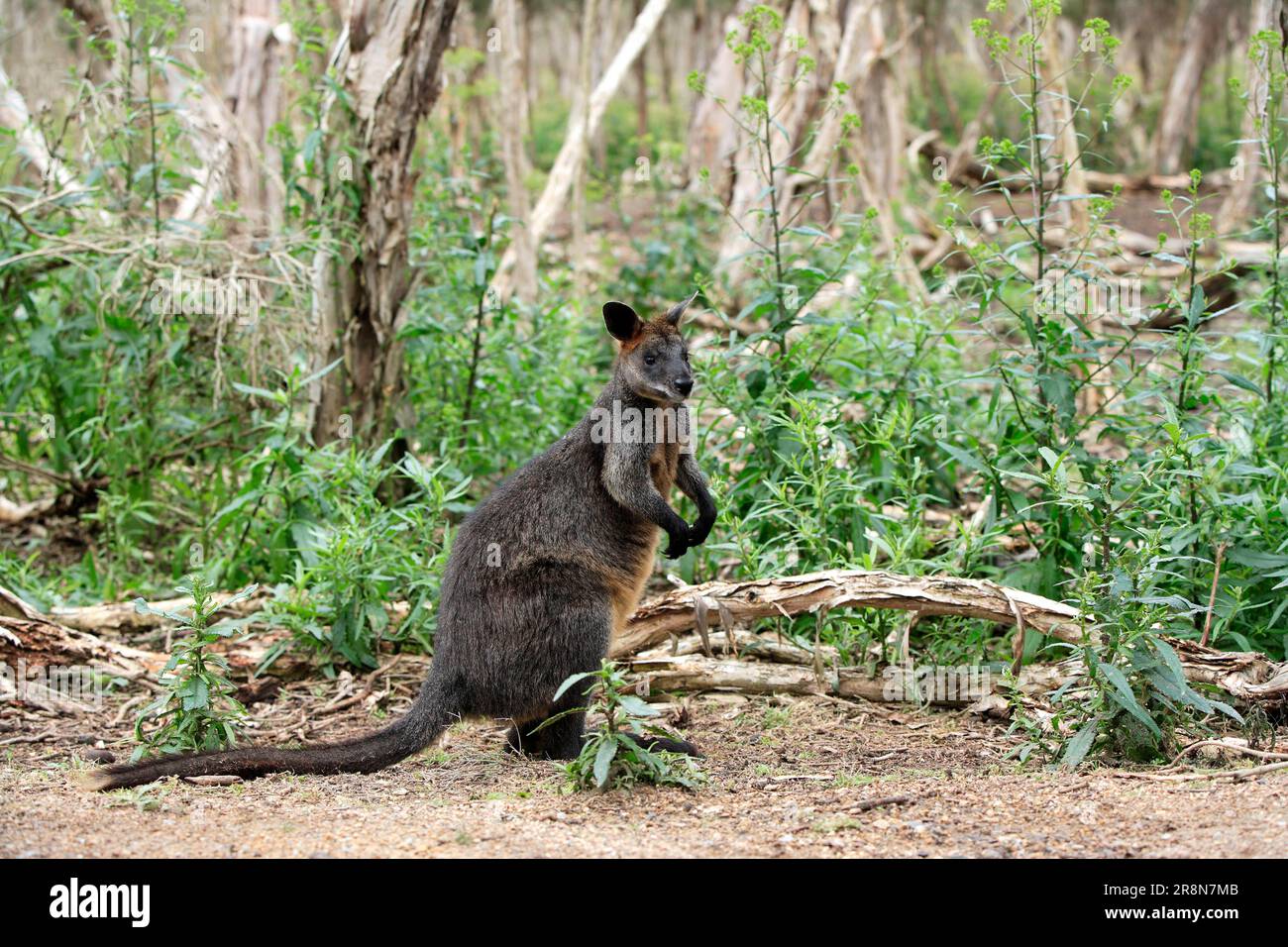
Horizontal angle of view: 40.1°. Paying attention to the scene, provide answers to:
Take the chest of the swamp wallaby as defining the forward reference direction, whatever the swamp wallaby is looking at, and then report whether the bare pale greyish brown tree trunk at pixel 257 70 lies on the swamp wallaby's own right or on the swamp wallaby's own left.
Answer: on the swamp wallaby's own left

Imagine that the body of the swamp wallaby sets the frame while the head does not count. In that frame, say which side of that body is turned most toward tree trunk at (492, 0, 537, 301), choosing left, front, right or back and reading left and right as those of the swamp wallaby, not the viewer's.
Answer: left

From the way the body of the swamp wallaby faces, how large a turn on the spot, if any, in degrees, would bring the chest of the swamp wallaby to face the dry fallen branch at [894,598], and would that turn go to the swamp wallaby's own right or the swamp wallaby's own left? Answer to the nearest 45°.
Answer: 0° — it already faces it

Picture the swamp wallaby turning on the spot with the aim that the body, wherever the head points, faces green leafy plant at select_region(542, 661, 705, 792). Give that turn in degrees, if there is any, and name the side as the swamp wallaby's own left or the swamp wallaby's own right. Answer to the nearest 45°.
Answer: approximately 90° to the swamp wallaby's own right

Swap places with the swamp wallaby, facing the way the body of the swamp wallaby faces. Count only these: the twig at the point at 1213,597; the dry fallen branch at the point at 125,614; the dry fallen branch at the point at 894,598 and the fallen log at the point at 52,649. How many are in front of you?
2

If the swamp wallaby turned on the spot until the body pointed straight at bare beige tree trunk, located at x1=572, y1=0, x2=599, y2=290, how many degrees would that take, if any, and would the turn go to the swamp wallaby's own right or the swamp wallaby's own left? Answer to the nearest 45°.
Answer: approximately 90° to the swamp wallaby's own left

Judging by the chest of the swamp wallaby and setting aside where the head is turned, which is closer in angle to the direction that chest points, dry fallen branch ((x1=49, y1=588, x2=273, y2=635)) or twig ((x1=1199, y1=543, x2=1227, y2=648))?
the twig

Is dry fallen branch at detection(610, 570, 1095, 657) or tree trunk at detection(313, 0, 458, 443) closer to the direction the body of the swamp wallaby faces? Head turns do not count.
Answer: the dry fallen branch

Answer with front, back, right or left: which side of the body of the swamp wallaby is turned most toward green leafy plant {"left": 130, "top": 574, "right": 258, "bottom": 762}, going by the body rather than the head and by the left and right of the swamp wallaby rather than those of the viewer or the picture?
back

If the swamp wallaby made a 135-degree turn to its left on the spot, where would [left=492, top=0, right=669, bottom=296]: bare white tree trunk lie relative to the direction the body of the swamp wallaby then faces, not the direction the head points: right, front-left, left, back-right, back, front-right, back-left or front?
front-right

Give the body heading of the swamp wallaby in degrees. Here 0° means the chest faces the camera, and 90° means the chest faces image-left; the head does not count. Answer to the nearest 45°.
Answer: approximately 270°

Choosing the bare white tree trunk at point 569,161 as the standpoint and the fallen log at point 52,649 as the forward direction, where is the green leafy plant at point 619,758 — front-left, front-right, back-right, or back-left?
front-left

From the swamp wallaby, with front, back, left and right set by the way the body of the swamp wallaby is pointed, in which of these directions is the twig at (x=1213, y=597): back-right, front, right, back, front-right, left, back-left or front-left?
front
